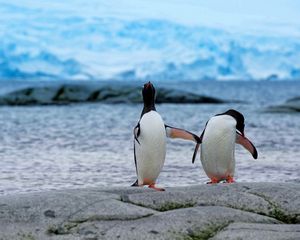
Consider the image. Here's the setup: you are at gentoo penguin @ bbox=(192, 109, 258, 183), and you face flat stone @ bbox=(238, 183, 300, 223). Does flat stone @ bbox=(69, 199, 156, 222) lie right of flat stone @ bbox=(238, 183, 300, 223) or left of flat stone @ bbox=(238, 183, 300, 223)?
right

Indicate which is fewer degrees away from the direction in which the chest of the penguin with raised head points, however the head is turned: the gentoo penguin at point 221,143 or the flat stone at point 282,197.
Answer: the flat stone

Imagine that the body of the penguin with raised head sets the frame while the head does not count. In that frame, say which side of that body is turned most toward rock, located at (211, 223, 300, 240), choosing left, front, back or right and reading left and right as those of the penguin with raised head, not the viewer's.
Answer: front

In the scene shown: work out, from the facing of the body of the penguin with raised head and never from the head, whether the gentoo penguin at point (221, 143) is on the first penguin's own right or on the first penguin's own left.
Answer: on the first penguin's own left

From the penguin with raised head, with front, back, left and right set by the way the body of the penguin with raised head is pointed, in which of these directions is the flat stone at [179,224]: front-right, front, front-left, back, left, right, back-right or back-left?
front-right

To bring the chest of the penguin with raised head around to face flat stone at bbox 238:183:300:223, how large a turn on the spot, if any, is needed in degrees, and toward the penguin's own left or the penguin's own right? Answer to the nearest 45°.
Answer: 0° — it already faces it

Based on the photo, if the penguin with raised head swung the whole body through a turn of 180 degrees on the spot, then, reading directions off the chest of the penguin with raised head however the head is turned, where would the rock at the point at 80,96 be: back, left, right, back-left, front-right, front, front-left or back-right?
front-right

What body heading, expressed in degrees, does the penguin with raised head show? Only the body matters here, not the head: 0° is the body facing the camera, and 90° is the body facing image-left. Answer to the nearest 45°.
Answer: approximately 315°
